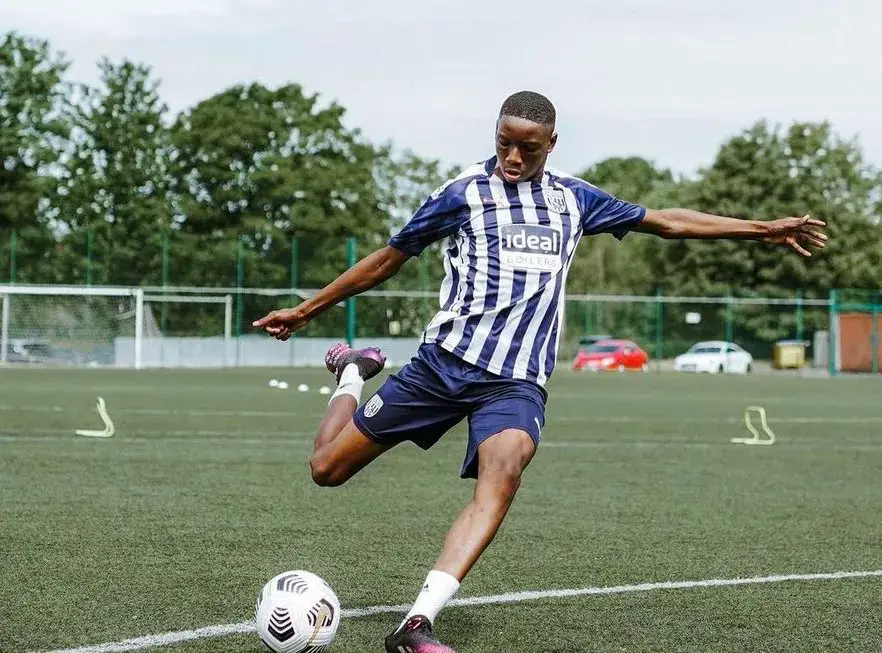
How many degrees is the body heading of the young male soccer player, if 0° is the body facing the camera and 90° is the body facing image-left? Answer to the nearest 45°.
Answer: approximately 0°

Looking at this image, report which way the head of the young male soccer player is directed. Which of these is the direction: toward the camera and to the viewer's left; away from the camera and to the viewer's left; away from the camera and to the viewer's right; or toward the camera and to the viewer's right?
toward the camera and to the viewer's left
